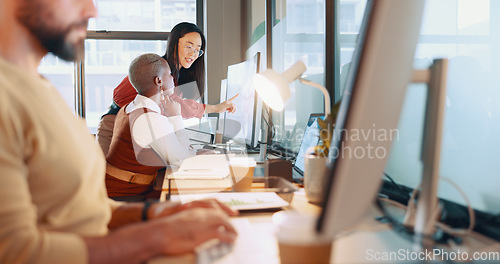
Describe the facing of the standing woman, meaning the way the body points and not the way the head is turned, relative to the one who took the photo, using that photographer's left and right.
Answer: facing the viewer and to the right of the viewer

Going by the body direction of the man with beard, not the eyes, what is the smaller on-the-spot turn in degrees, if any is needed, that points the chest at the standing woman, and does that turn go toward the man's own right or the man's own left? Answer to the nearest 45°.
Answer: approximately 90° to the man's own left

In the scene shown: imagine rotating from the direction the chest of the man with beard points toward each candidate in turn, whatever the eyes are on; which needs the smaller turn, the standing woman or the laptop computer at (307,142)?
the laptop computer

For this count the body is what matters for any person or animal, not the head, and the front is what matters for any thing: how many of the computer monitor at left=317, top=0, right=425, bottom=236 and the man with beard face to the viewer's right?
1

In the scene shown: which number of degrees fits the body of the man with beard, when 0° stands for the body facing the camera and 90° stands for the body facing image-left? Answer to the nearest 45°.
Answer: approximately 270°

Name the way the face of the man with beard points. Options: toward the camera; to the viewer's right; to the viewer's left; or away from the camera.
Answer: to the viewer's right

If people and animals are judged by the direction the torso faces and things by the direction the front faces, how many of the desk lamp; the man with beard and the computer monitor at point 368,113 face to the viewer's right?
1

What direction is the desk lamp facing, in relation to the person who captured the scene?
facing the viewer and to the left of the viewer

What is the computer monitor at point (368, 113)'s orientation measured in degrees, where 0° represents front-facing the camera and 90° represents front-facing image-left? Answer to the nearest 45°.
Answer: approximately 90°
